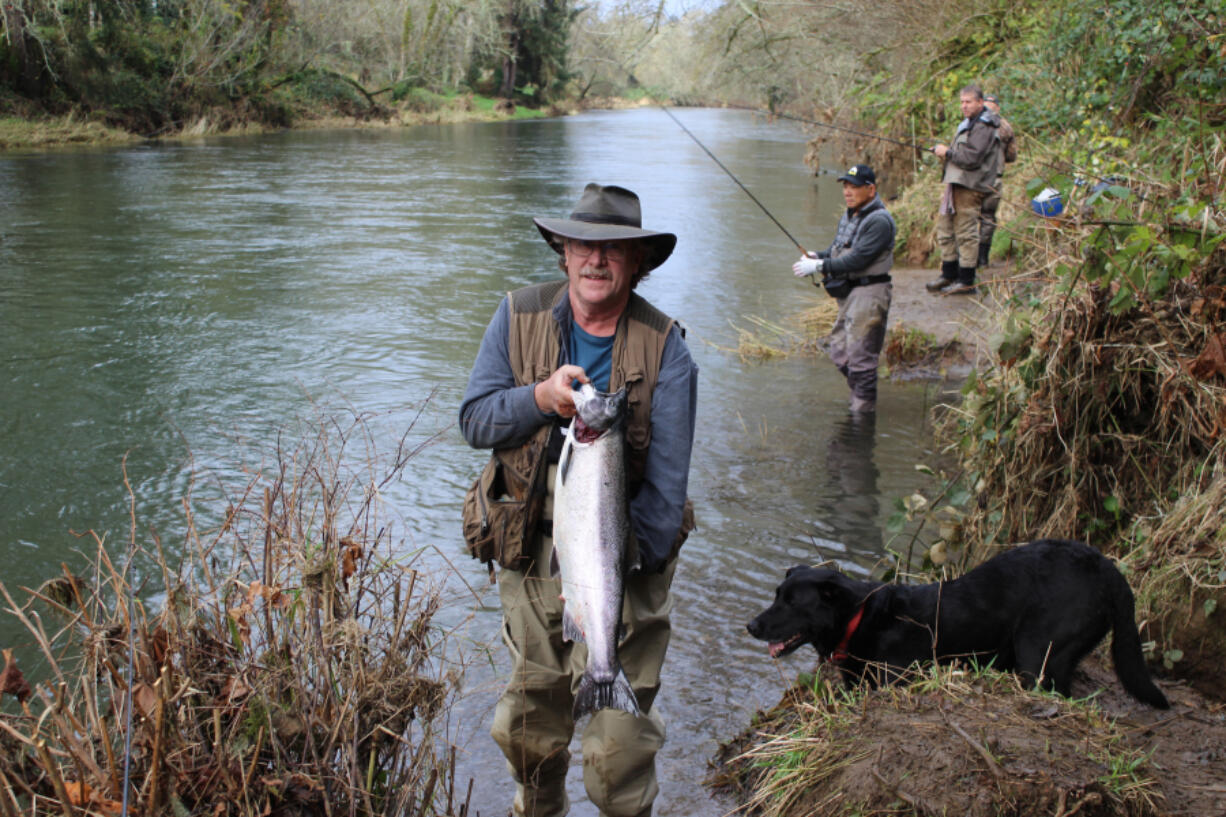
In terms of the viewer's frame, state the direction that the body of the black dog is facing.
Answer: to the viewer's left

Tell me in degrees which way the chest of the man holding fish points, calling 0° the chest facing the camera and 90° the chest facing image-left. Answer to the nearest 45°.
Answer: approximately 0°

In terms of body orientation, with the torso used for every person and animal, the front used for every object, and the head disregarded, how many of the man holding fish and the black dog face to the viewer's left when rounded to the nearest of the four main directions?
1

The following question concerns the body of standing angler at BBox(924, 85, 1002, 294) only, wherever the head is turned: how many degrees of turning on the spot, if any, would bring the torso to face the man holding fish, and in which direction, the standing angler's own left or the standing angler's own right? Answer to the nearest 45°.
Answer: approximately 45° to the standing angler's own left

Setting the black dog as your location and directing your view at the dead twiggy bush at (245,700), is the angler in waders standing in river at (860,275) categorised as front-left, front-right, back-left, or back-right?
back-right

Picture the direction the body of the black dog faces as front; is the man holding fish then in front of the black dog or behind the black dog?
in front

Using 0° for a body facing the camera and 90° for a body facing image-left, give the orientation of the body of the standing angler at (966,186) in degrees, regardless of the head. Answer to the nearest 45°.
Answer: approximately 45°

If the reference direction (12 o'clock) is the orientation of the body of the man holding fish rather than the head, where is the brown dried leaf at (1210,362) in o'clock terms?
The brown dried leaf is roughly at 8 o'clock from the man holding fish.

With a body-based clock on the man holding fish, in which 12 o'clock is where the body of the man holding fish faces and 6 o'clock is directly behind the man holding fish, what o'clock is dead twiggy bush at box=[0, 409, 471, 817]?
The dead twiggy bush is roughly at 2 o'clock from the man holding fish.

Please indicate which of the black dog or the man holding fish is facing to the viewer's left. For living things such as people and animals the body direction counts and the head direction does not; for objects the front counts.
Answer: the black dog

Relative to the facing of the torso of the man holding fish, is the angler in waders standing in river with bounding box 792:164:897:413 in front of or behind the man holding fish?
behind

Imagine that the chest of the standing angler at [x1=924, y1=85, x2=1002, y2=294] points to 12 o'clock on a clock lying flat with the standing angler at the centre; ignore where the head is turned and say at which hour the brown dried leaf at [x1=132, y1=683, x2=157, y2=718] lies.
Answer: The brown dried leaf is roughly at 11 o'clock from the standing angler.

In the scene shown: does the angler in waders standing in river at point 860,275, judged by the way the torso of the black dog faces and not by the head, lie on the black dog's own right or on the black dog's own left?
on the black dog's own right

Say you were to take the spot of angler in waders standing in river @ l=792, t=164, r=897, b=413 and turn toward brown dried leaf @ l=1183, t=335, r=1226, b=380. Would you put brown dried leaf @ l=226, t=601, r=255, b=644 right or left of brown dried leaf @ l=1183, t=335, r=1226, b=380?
right
